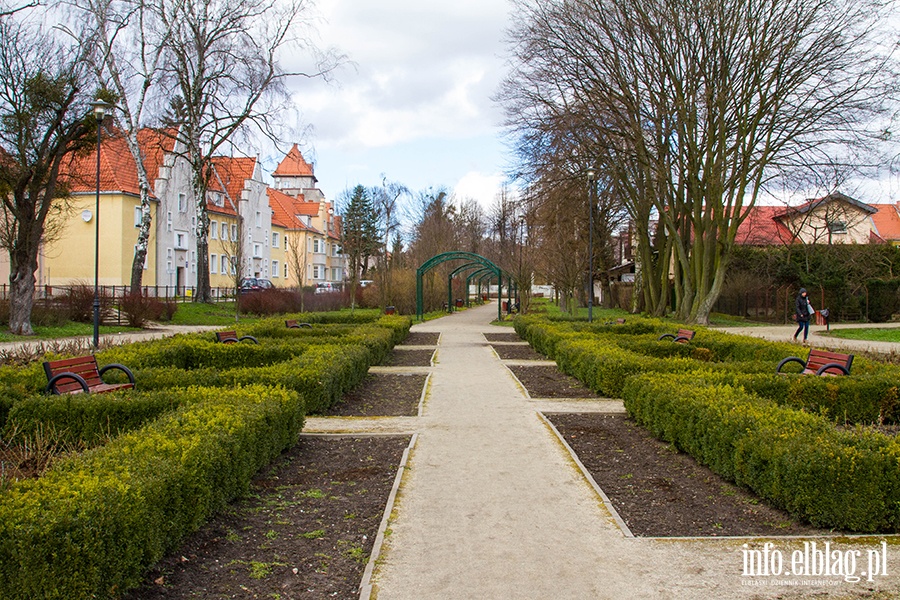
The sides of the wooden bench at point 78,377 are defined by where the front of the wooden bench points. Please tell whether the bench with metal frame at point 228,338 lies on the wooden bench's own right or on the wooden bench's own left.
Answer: on the wooden bench's own left

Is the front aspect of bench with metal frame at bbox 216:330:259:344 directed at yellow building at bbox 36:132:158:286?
no

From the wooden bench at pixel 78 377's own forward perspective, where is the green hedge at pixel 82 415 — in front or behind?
in front

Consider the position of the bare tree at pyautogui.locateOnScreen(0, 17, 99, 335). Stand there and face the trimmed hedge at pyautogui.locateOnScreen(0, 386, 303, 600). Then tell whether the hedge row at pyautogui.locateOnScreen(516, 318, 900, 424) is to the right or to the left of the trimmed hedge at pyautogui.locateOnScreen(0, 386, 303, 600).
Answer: left

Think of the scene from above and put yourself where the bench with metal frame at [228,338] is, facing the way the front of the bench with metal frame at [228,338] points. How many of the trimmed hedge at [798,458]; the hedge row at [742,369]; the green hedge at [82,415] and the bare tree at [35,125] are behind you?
1

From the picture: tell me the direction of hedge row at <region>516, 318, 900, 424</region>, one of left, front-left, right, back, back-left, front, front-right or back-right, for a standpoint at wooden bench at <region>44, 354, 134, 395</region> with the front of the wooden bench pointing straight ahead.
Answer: front-left

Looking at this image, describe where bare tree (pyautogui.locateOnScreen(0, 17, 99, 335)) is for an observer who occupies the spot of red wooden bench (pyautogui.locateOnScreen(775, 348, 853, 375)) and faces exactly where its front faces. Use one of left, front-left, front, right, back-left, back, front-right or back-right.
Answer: front-right

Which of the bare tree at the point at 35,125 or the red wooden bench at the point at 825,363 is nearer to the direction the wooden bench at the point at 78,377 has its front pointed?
the red wooden bench

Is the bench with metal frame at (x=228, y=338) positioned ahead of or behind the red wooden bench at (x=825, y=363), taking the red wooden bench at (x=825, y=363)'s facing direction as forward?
ahead

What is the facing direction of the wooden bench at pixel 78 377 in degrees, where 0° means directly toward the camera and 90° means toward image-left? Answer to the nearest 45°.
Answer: approximately 315°

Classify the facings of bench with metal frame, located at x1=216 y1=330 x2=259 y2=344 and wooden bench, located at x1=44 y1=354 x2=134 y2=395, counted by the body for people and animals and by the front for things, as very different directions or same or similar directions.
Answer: same or similar directions

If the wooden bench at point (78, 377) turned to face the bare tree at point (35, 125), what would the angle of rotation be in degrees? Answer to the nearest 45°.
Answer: approximately 135° to its left

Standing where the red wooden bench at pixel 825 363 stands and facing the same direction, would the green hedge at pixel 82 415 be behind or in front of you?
in front

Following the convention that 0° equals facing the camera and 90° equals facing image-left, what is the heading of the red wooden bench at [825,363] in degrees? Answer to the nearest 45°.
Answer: approximately 45°

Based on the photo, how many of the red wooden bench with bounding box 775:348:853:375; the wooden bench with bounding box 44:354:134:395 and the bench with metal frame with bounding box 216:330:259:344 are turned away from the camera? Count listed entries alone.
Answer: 0

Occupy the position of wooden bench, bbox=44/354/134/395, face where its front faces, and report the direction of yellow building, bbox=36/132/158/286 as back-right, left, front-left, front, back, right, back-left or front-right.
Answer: back-left

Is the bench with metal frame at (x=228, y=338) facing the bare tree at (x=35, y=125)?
no

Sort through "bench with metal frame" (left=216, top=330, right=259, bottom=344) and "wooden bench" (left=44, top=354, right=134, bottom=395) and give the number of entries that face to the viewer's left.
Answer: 0

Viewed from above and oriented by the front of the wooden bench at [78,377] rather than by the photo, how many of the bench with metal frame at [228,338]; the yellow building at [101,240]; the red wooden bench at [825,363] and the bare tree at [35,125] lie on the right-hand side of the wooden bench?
0

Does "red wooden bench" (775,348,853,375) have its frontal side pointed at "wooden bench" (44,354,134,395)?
yes

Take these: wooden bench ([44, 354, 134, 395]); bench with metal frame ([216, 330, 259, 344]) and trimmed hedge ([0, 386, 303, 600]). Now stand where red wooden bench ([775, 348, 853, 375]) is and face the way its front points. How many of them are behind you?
0
